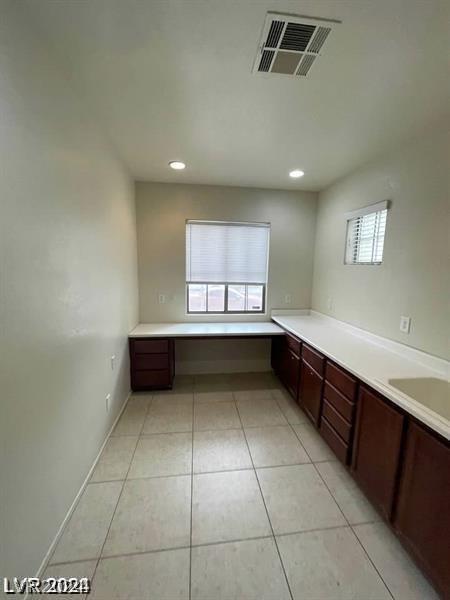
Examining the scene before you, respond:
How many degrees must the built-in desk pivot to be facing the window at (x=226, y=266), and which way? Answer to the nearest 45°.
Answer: approximately 135° to its left

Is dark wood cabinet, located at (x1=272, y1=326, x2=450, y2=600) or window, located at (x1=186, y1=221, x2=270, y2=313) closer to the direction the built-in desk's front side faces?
the dark wood cabinet

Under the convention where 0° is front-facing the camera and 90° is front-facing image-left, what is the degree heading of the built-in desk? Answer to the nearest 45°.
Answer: approximately 0°

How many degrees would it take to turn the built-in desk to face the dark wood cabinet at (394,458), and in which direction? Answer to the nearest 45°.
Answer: approximately 45° to its left
